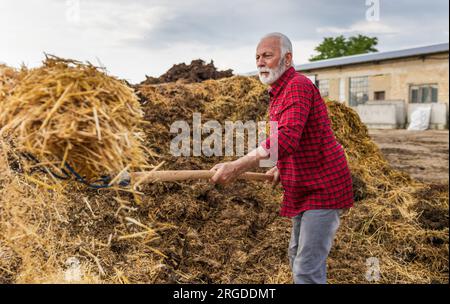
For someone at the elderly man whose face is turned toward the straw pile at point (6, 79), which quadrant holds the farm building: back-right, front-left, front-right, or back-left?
back-right

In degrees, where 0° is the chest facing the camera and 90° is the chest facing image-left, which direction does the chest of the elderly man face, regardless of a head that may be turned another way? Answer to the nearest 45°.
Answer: approximately 90°

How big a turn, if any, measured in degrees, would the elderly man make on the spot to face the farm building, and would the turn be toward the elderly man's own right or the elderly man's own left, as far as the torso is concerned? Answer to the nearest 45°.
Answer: approximately 90° to the elderly man's own right

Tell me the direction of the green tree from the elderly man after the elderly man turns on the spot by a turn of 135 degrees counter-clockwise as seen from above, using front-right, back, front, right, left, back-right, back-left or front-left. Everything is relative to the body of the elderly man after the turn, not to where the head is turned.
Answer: back-left

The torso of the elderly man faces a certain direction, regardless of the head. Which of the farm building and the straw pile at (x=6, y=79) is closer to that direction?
the straw pile

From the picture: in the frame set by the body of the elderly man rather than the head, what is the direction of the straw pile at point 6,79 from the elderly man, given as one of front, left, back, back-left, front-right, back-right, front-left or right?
front
